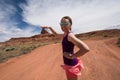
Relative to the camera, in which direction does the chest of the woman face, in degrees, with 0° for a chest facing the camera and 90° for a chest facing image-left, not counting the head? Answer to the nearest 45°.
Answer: approximately 90°
